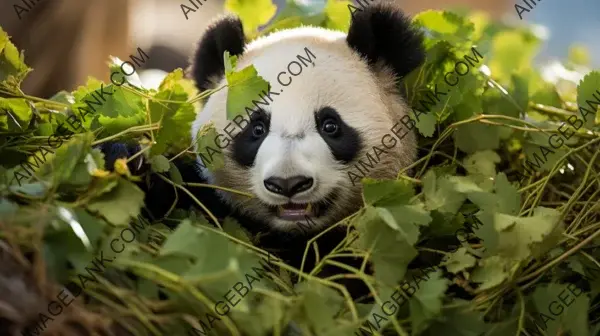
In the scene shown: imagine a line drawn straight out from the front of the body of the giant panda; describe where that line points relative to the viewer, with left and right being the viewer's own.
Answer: facing the viewer

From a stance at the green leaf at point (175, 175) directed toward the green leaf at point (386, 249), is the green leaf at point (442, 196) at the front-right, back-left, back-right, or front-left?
front-left

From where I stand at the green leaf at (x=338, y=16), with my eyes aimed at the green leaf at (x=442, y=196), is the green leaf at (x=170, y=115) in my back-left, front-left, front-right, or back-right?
front-right
